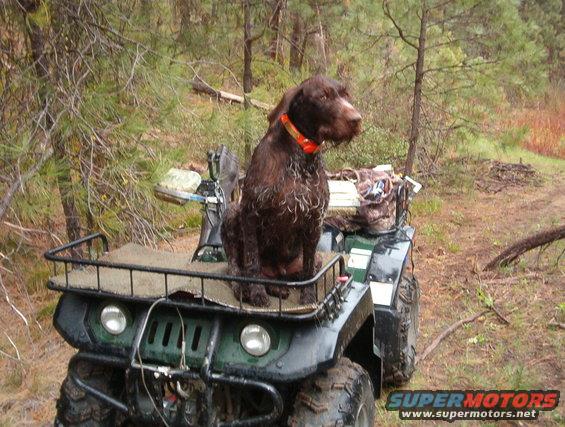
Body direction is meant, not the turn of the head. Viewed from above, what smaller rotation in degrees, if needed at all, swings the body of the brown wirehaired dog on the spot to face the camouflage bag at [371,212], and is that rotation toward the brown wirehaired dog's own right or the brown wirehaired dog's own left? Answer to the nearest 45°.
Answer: approximately 135° to the brown wirehaired dog's own left

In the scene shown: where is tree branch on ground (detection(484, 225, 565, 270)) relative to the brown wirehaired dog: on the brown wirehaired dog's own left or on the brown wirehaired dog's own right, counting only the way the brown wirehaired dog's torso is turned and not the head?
on the brown wirehaired dog's own left

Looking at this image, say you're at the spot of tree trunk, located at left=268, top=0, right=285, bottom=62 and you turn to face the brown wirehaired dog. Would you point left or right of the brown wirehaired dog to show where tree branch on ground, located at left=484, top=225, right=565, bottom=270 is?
left

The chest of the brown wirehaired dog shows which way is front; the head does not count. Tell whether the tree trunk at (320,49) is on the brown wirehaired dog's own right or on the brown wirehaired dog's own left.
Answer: on the brown wirehaired dog's own left

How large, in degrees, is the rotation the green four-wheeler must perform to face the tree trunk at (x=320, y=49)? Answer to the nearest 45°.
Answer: approximately 135° to its right

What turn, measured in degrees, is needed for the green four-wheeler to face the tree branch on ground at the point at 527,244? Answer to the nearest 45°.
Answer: approximately 180°

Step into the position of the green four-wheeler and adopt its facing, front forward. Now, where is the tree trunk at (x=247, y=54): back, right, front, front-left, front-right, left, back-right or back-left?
back-right

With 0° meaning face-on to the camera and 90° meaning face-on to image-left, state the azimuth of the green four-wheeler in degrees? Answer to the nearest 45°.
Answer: approximately 45°

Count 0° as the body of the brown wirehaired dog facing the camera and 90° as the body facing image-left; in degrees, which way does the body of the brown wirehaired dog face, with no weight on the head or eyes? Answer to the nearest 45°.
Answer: approximately 315°

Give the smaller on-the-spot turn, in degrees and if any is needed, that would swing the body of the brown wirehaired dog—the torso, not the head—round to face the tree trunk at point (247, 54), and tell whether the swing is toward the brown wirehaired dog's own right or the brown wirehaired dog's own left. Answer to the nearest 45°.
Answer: approximately 135° to the brown wirehaired dog's own left
